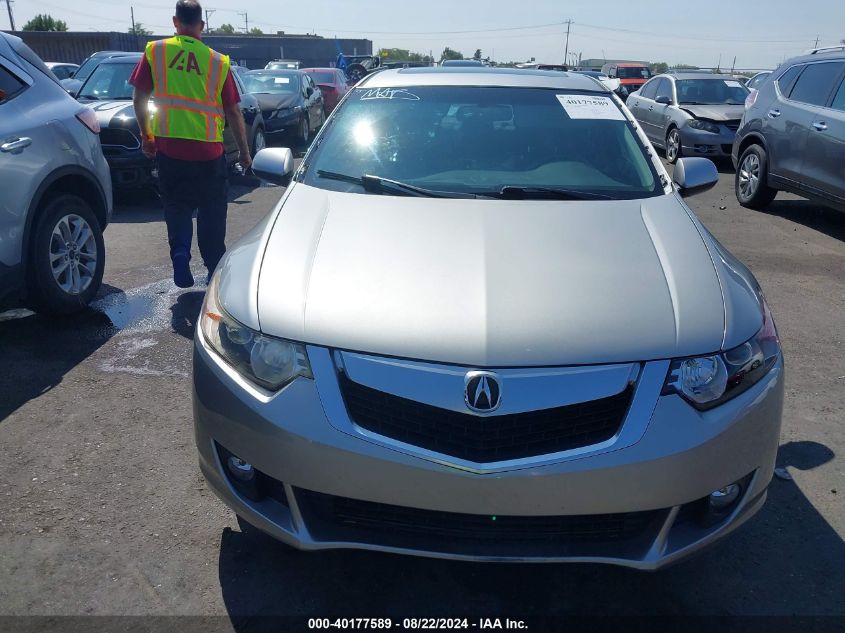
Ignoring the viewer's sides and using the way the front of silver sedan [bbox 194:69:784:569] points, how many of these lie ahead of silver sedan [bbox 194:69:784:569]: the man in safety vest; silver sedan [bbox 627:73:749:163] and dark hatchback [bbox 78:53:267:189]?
0

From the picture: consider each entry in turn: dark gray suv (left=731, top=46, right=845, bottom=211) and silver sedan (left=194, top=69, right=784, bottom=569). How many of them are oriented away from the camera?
0

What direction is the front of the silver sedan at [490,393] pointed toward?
toward the camera

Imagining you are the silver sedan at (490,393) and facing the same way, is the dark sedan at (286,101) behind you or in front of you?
behind

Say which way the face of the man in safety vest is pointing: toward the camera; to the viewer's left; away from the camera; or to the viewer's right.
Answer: away from the camera

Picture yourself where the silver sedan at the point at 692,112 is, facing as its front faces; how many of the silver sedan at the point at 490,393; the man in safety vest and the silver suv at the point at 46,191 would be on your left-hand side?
0

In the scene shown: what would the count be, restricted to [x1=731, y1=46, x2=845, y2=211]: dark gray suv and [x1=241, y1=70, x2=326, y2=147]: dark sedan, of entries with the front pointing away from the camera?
0

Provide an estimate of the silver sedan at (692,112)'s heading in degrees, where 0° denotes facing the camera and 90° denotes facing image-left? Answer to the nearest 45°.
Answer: approximately 315°

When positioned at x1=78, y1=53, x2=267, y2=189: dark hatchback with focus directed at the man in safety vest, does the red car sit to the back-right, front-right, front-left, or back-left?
back-left

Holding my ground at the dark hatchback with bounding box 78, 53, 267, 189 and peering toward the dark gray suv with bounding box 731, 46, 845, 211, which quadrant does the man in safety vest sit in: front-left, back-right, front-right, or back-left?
front-right

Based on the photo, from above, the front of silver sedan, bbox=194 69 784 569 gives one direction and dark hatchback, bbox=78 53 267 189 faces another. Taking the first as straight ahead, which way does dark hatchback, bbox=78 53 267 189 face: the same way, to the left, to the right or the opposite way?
the same way

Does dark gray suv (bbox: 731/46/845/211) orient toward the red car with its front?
no

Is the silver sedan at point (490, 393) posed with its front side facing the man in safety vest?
no

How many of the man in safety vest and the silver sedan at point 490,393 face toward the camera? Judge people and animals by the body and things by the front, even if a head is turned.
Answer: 1

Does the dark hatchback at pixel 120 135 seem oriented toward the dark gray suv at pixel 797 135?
no

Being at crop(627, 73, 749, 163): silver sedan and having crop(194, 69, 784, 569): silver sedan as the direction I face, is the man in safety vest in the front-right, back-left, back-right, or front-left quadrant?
front-right

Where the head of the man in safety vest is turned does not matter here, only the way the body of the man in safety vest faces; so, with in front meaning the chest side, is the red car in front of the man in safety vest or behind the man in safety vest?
in front

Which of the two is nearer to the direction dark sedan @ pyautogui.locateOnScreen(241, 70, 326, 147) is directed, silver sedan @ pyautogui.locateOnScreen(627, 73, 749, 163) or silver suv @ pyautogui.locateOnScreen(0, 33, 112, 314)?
the silver suv
